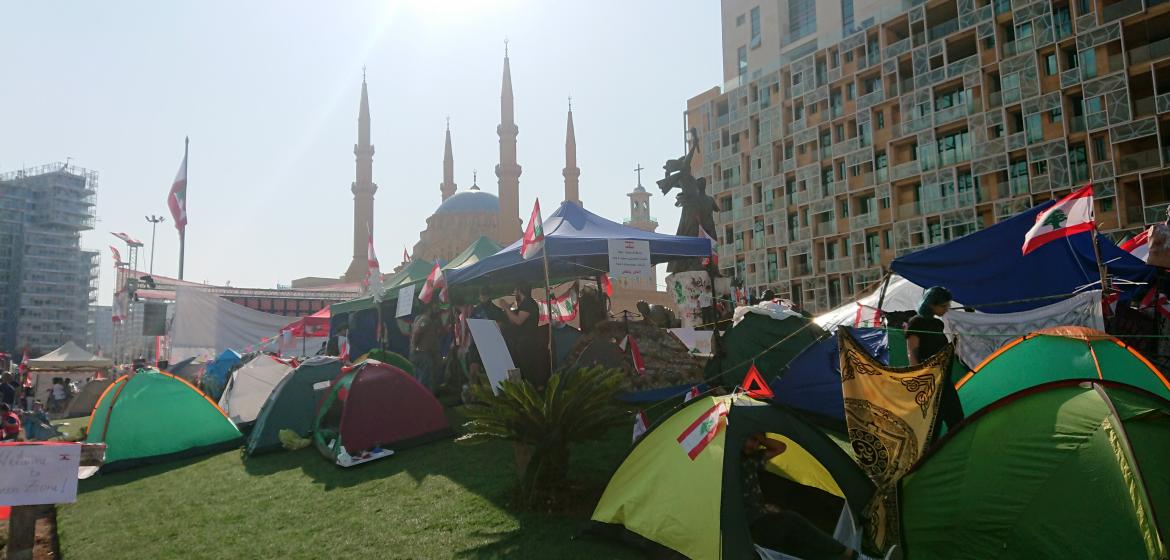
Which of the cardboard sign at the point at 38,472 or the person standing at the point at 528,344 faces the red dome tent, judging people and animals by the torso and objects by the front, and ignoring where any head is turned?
the person standing

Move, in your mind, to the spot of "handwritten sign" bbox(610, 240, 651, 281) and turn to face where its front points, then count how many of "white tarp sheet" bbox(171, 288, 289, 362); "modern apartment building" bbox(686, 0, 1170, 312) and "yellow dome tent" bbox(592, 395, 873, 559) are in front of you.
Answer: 1

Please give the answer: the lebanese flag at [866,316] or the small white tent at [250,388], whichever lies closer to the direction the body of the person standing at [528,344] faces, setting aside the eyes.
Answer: the small white tent

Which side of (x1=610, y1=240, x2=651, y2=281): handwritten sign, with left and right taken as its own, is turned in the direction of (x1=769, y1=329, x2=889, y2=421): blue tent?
front

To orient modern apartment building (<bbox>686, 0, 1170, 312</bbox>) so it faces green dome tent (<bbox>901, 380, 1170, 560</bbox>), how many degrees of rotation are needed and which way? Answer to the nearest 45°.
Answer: approximately 45° to its left

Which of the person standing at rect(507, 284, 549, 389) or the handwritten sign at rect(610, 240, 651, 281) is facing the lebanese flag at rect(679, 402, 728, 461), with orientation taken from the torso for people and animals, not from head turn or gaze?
the handwritten sign

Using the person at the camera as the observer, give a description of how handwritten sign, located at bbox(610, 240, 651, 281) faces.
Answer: facing the viewer

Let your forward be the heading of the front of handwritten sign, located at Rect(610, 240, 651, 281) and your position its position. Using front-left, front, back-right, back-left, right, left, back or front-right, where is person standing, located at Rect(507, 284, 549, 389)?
right

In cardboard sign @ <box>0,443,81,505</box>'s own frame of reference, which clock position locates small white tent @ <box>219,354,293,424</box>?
The small white tent is roughly at 7 o'clock from the cardboard sign.

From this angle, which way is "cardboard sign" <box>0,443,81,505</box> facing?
toward the camera
